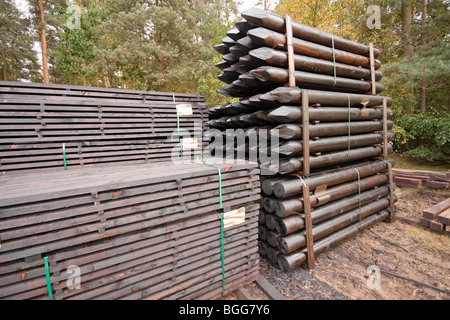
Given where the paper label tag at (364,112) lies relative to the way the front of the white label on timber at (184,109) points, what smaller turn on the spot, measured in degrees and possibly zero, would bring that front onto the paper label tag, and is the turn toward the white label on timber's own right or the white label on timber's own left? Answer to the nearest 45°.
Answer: approximately 90° to the white label on timber's own left

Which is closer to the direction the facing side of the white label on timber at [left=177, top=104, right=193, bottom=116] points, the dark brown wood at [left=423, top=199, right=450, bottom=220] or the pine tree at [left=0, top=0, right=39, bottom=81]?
the dark brown wood

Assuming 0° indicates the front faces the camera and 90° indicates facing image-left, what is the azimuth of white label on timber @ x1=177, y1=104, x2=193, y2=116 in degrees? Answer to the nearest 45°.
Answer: approximately 0°

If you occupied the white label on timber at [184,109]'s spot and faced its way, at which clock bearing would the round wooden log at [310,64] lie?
The round wooden log is roughly at 10 o'clock from the white label on timber.

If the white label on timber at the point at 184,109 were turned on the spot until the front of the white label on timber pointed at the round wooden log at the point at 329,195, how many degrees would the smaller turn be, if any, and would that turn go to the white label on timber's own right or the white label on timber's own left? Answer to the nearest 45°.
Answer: approximately 45° to the white label on timber's own left

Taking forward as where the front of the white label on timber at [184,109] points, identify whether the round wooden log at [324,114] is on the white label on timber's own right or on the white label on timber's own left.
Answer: on the white label on timber's own left

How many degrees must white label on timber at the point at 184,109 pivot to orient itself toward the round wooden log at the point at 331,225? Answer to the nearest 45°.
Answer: approximately 45° to its left

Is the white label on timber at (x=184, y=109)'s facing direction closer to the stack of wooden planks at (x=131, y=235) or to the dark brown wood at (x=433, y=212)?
the stack of wooden planks
